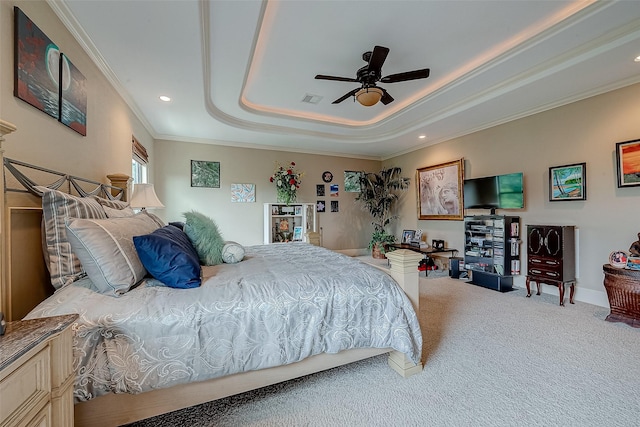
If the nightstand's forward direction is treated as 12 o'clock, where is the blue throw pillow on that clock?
The blue throw pillow is roughly at 9 o'clock from the nightstand.

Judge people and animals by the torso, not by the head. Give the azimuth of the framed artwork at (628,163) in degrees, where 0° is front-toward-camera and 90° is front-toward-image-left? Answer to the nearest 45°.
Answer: approximately 45°

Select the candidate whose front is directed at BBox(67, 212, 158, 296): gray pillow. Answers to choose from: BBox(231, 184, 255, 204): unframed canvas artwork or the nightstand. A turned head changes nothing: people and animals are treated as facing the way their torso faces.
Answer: the unframed canvas artwork

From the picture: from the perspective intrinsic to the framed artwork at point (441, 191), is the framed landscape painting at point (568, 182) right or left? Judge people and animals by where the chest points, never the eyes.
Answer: on its left

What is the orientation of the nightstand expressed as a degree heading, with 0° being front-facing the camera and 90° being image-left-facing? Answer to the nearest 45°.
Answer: approximately 315°

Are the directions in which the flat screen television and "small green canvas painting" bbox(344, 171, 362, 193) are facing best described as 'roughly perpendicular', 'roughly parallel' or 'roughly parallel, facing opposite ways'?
roughly perpendicular

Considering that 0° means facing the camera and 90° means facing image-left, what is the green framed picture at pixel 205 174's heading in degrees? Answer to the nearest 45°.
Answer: approximately 0°

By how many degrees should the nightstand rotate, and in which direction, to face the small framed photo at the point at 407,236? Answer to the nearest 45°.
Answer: approximately 45° to its left
